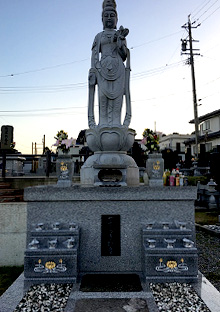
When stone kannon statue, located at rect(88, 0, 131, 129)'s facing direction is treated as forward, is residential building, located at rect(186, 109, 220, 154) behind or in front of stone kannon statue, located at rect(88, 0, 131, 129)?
behind

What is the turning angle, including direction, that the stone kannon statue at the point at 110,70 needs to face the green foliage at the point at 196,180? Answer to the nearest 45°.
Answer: approximately 135° to its left

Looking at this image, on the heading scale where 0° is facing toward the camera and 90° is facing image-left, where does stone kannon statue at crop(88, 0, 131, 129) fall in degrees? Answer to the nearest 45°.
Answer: approximately 0°
